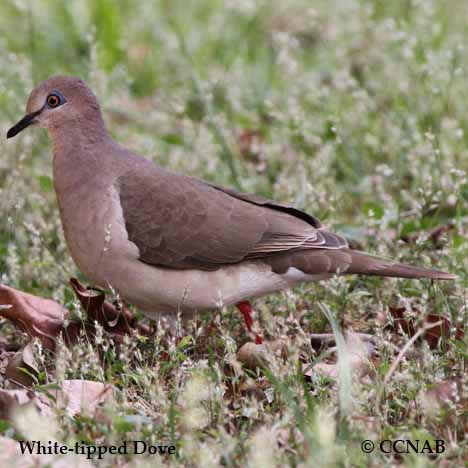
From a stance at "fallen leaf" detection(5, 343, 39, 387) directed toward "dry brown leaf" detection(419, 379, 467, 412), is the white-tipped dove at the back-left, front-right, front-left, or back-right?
front-left

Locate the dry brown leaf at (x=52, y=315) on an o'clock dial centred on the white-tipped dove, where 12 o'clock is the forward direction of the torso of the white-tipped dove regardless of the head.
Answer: The dry brown leaf is roughly at 12 o'clock from the white-tipped dove.

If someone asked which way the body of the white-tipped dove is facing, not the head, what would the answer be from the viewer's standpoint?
to the viewer's left

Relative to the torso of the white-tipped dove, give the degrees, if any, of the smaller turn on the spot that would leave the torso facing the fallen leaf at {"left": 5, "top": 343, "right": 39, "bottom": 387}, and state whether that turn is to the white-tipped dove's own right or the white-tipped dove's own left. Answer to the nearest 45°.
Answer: approximately 45° to the white-tipped dove's own left

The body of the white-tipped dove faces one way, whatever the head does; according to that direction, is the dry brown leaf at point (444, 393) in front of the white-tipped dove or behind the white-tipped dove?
behind

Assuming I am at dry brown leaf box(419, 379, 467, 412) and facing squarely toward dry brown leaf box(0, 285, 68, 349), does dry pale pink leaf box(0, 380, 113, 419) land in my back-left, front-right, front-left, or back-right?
front-left

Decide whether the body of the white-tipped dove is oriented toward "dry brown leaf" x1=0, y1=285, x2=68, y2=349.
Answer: yes

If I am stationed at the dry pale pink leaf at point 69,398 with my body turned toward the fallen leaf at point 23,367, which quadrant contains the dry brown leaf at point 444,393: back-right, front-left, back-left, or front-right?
back-right

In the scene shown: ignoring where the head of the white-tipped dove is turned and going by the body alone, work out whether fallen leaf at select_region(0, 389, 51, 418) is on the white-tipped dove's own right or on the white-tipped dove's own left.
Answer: on the white-tipped dove's own left
